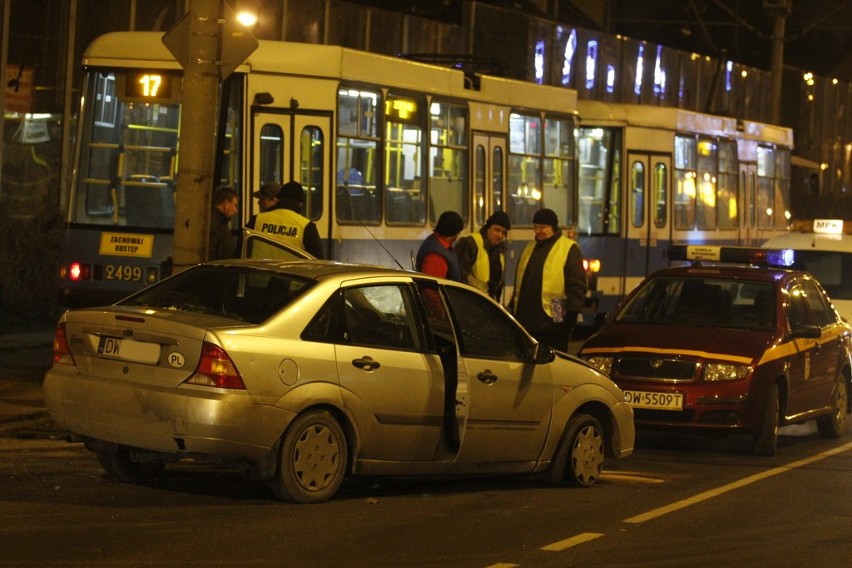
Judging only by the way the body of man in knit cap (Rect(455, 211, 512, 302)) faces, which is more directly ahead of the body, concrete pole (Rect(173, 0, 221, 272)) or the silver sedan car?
the silver sedan car

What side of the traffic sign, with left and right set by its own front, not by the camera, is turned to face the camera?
back

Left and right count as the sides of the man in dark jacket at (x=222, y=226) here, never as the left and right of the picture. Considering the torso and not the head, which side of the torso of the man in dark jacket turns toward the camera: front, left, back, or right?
right

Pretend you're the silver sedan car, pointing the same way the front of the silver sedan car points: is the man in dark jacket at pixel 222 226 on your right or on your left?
on your left

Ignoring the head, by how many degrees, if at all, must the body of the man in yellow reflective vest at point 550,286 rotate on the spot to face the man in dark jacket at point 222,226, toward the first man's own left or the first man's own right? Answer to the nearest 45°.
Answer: approximately 45° to the first man's own right
